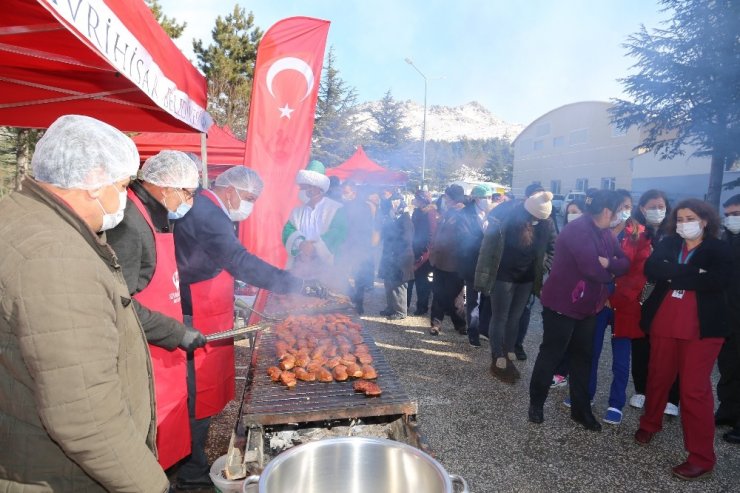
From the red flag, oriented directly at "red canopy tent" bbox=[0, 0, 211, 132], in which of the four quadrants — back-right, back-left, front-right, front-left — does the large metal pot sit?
front-left

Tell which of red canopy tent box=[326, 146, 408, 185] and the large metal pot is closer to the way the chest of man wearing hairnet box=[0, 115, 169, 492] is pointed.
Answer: the large metal pot

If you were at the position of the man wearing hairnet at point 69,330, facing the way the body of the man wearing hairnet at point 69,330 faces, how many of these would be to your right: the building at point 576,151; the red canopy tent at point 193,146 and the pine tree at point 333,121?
0

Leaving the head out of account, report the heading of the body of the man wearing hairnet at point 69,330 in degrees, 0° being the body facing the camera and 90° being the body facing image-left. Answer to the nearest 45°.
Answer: approximately 270°

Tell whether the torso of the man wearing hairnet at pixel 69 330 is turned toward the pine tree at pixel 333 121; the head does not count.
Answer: no

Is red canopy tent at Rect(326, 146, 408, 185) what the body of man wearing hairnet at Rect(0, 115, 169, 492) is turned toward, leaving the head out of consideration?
no

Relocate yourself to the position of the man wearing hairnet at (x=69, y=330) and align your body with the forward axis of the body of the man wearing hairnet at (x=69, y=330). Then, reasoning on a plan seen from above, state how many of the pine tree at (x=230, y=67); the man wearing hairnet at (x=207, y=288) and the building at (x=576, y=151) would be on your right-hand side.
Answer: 0

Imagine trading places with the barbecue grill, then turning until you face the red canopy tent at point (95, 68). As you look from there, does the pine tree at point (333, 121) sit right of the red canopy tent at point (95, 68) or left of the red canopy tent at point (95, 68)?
right

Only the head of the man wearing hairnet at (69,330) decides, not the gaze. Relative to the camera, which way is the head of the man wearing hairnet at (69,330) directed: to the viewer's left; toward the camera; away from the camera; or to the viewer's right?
to the viewer's right

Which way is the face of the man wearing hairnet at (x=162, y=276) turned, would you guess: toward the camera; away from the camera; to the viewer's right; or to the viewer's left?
to the viewer's right

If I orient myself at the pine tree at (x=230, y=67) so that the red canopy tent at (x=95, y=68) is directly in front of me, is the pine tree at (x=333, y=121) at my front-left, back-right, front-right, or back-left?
back-left

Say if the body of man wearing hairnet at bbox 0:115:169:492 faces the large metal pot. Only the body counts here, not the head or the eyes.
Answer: yes

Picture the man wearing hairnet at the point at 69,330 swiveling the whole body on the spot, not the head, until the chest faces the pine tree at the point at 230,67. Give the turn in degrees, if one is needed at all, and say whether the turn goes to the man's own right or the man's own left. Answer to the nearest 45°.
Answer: approximately 90° to the man's own left
